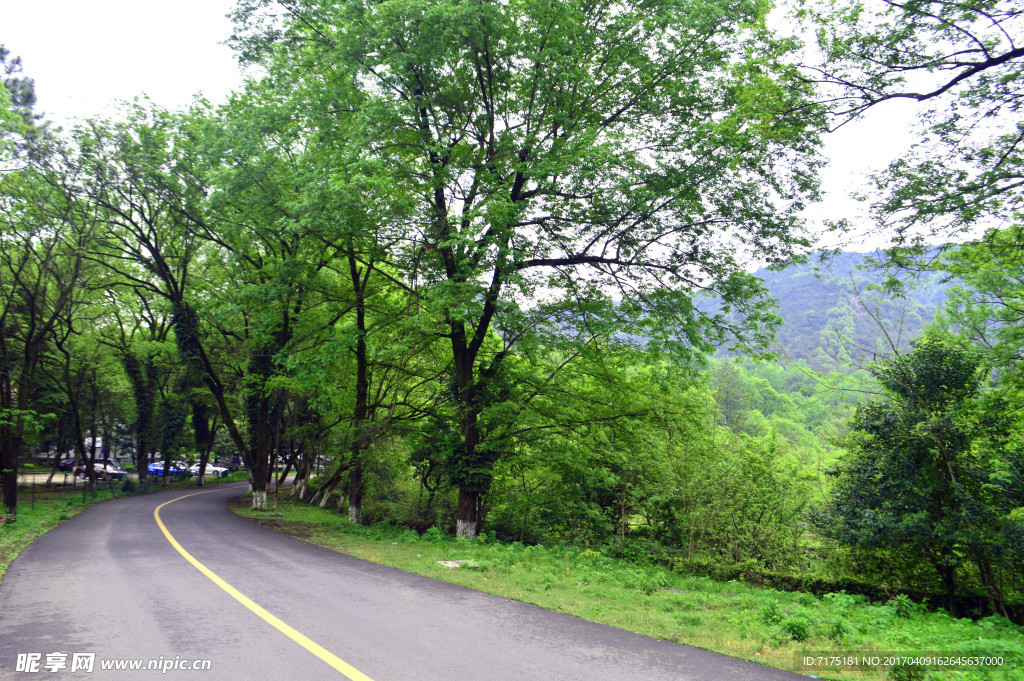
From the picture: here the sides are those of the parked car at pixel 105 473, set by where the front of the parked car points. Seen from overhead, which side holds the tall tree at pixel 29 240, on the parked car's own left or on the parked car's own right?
on the parked car's own right

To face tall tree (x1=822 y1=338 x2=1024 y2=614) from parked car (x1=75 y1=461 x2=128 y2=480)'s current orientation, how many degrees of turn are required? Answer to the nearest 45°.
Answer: approximately 90° to its right

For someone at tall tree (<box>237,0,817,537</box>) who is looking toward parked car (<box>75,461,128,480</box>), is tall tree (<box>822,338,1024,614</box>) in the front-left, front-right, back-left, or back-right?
back-right

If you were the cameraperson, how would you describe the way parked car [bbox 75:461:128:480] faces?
facing to the right of the viewer

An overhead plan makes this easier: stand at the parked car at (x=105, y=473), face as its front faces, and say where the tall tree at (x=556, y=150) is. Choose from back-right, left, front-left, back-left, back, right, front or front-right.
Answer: right
